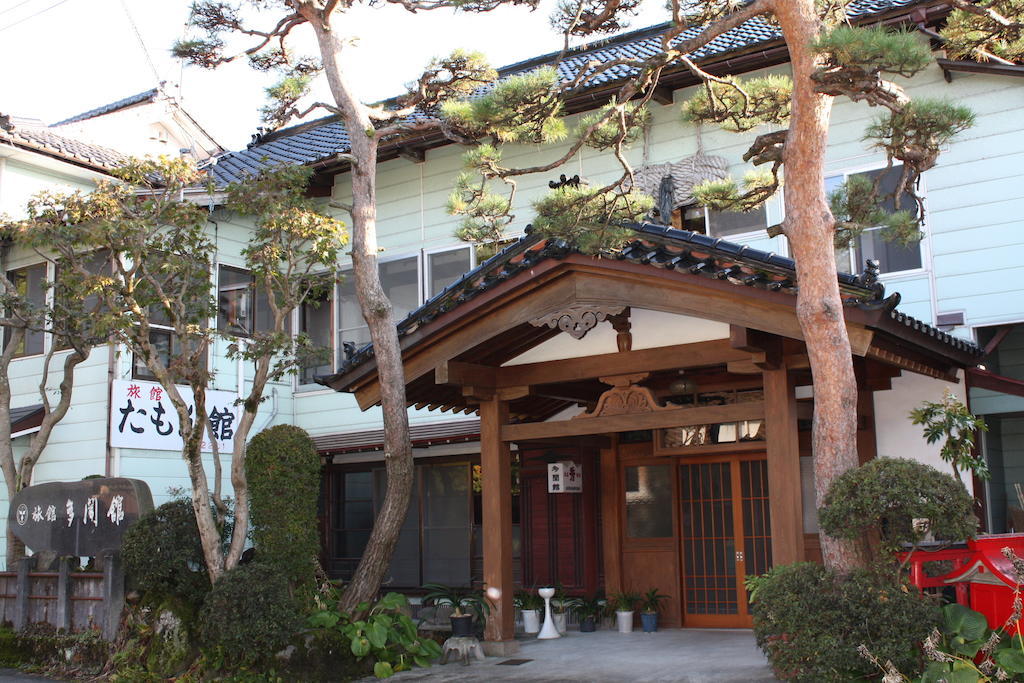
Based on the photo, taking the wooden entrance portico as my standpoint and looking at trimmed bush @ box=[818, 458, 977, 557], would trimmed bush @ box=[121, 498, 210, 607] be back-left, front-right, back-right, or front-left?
back-right
